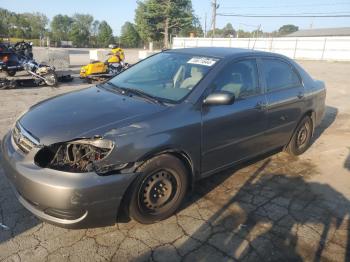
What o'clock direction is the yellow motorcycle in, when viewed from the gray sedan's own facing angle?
The yellow motorcycle is roughly at 4 o'clock from the gray sedan.

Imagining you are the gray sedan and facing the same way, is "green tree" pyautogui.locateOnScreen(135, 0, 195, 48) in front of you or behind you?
behind

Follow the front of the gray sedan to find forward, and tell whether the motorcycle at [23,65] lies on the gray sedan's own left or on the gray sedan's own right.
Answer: on the gray sedan's own right

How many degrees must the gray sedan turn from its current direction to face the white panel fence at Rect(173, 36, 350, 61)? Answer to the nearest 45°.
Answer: approximately 180°

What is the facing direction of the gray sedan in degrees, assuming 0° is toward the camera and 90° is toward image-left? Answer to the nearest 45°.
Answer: approximately 45°
